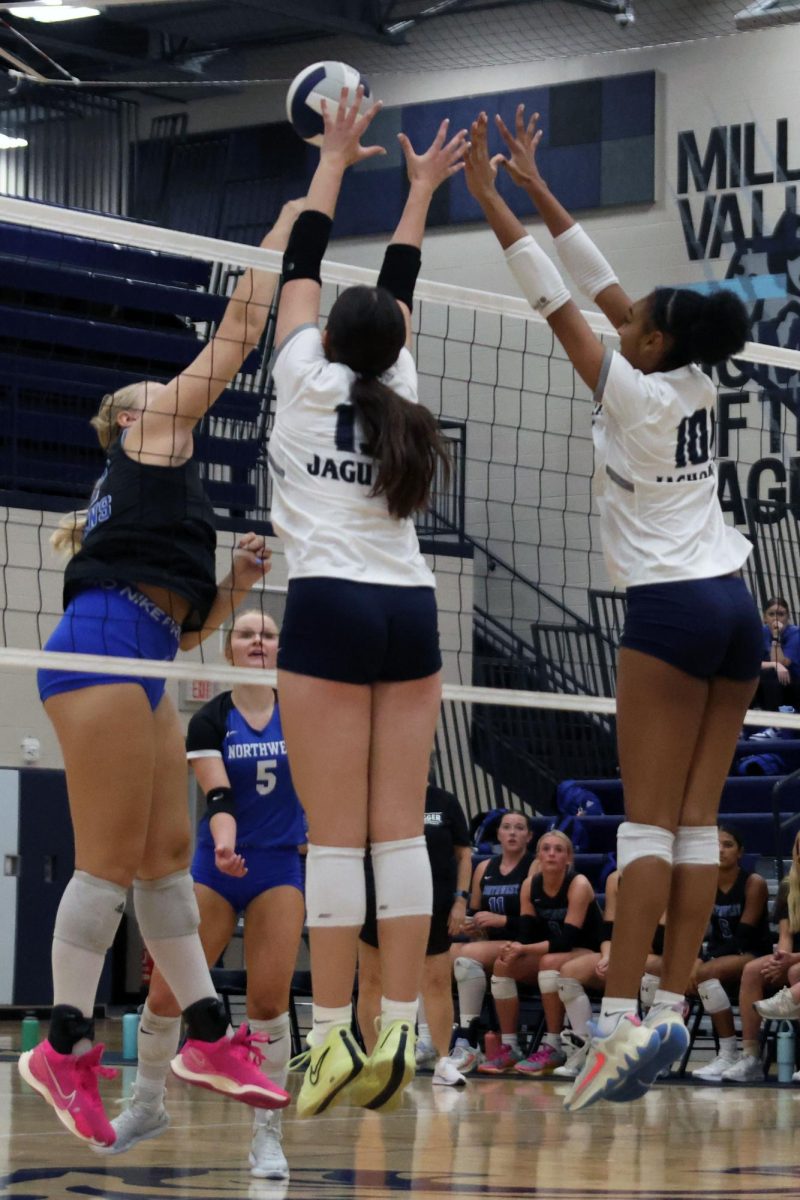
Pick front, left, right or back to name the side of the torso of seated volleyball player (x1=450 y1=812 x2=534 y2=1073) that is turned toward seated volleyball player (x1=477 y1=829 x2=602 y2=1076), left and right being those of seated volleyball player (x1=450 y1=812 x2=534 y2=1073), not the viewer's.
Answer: left

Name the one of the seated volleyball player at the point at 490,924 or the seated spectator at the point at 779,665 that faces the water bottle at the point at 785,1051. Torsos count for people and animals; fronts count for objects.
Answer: the seated spectator at the point at 779,665

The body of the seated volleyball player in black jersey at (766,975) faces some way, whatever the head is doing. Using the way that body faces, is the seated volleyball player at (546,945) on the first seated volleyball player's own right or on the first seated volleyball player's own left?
on the first seated volleyball player's own right

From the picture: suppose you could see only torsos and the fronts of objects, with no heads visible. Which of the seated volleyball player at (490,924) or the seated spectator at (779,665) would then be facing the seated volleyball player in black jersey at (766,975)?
the seated spectator at (779,665)

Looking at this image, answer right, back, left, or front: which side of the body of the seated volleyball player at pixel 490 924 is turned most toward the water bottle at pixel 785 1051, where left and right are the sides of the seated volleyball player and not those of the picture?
left

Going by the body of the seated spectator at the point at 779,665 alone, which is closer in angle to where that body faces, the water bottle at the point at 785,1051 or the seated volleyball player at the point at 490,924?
the water bottle

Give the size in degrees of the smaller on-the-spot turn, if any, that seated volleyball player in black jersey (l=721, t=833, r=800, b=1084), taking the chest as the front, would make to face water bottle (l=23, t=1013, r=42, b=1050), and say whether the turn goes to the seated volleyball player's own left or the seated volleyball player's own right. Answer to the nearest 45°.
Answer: approximately 45° to the seated volleyball player's own right

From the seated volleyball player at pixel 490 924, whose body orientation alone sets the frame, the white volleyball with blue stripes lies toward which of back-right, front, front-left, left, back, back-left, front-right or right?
front-left

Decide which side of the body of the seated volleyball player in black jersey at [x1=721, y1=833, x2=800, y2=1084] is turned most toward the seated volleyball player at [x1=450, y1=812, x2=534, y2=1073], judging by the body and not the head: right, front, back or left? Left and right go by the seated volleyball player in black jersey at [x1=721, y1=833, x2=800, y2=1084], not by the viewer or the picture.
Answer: right
